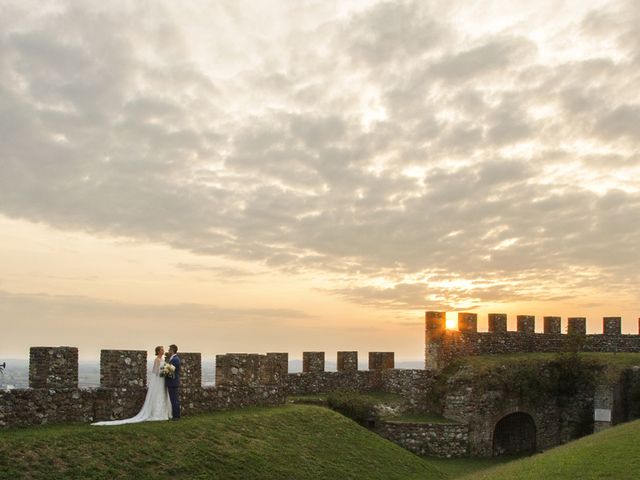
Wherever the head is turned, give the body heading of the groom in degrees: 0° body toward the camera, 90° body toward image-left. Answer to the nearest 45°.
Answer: approximately 90°

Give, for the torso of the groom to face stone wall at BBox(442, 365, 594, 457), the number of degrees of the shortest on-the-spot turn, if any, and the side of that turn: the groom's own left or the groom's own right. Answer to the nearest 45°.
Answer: approximately 135° to the groom's own right

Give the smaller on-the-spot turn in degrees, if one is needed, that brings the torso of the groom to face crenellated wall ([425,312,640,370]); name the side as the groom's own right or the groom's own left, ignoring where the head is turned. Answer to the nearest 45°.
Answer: approximately 135° to the groom's own right
